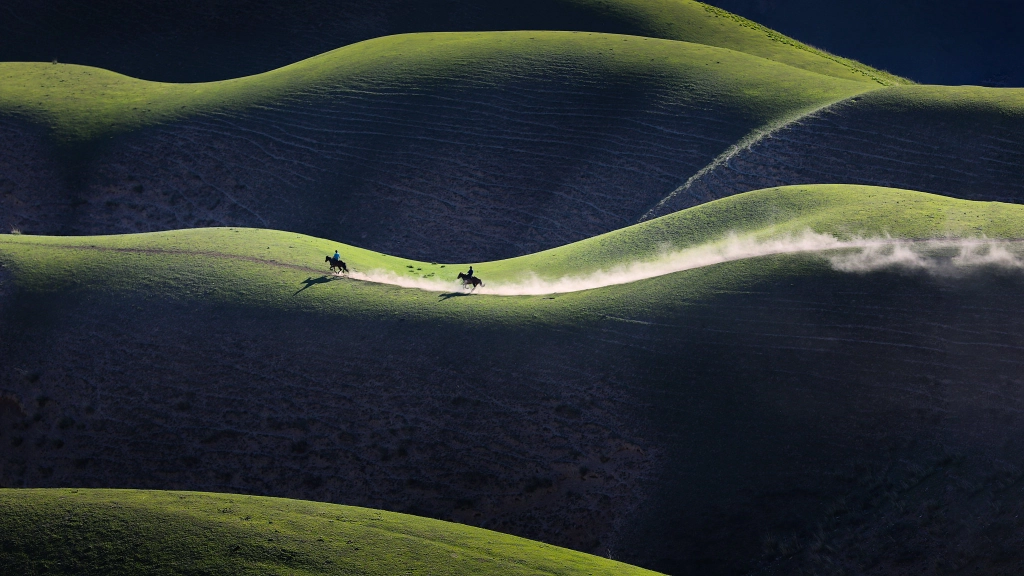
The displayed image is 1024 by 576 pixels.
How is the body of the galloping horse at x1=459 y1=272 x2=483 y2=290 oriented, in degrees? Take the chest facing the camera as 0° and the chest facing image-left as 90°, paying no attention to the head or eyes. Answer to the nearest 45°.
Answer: approximately 90°

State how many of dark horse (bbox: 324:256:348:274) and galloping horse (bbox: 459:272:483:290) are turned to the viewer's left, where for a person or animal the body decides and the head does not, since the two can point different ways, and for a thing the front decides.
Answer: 2

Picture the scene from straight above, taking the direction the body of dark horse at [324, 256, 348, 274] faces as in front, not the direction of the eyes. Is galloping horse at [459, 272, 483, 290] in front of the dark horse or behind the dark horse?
behind

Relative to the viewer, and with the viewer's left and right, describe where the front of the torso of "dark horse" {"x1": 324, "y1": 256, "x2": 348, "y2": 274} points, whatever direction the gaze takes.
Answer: facing to the left of the viewer

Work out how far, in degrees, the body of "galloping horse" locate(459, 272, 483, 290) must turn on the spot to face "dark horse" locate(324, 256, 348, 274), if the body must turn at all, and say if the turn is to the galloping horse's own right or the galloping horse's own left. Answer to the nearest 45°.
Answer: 0° — it already faces it
